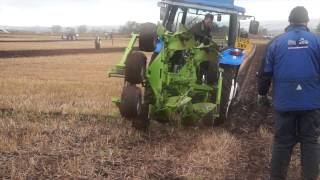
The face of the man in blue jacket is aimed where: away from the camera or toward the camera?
away from the camera

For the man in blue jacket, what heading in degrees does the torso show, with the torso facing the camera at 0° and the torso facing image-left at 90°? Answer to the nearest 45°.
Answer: approximately 180°
